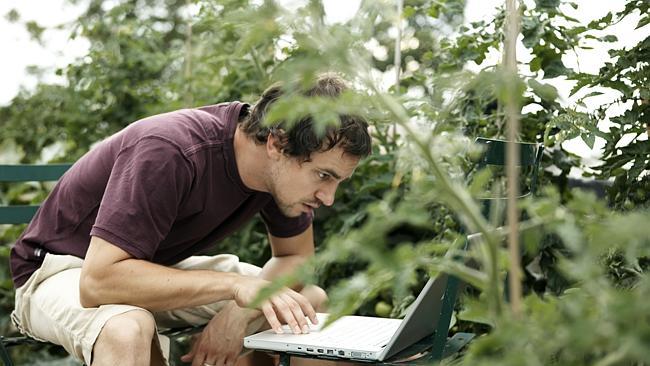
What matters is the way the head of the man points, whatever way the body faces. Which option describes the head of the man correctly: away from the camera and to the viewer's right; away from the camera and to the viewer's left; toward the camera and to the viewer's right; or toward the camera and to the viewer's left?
toward the camera and to the viewer's right

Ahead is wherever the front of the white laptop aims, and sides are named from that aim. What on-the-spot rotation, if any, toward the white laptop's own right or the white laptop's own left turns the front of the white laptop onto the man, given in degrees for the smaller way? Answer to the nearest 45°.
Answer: approximately 45° to the white laptop's own right

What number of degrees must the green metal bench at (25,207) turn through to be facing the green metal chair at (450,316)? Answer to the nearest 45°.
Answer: approximately 45° to its left

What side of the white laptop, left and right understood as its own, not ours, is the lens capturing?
left

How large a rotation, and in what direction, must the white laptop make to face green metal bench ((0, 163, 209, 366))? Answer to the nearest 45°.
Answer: approximately 45° to its right

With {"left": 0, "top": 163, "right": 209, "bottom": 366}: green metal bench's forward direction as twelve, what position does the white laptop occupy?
The white laptop is roughly at 11 o'clock from the green metal bench.
